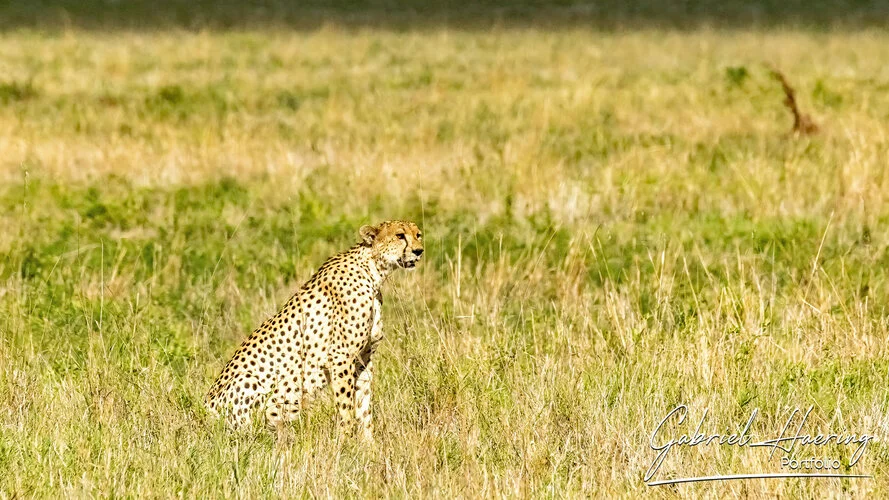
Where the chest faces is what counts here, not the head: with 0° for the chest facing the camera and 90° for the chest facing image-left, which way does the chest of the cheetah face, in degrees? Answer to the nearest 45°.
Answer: approximately 270°
